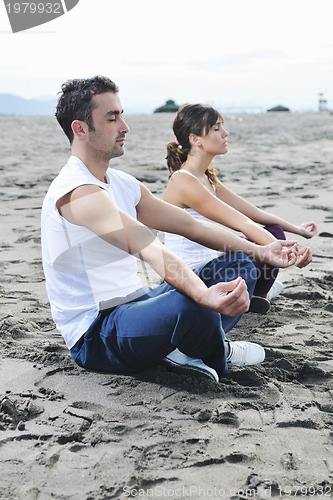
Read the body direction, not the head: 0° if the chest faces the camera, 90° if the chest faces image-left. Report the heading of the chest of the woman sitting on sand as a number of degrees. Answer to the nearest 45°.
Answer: approximately 270°

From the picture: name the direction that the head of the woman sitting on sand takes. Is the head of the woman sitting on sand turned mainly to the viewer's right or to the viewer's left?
to the viewer's right

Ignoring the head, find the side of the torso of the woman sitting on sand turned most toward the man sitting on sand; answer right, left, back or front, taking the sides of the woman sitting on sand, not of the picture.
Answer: right

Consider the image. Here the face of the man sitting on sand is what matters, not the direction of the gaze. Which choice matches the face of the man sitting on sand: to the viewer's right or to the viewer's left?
to the viewer's right
